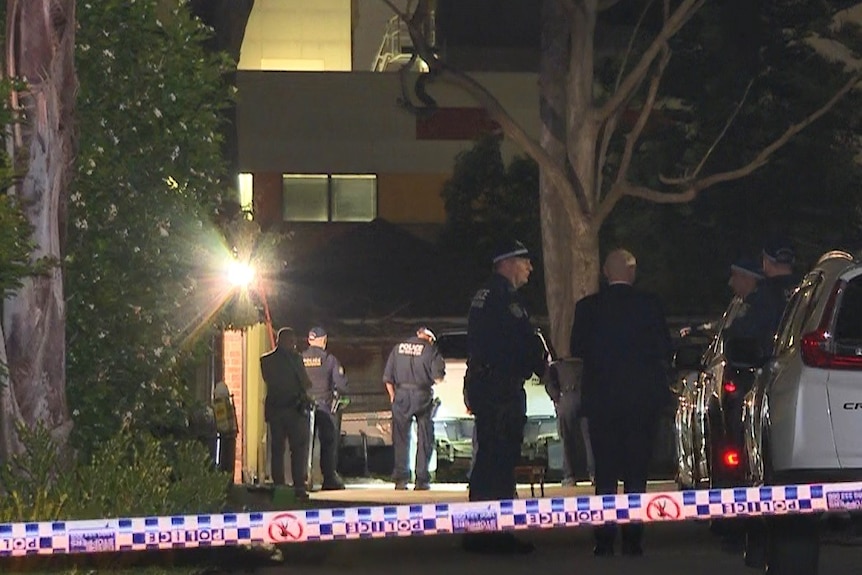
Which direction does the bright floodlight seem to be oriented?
toward the camera

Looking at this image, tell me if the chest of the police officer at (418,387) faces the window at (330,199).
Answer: yes

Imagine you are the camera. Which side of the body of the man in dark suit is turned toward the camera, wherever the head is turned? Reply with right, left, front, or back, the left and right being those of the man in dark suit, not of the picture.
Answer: back

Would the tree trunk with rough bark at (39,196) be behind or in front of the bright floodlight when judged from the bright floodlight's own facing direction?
in front

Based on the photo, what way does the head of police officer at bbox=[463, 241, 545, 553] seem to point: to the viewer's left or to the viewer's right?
to the viewer's right

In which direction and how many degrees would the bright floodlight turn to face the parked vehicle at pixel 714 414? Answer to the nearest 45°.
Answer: approximately 45° to its left

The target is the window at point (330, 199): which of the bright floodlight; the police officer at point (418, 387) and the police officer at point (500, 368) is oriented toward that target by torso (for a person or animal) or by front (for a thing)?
the police officer at point (418, 387)

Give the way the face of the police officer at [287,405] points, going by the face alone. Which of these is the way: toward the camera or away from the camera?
away from the camera

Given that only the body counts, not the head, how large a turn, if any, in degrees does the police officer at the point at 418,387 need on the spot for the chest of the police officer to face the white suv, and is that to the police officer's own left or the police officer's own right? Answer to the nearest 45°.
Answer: approximately 180°

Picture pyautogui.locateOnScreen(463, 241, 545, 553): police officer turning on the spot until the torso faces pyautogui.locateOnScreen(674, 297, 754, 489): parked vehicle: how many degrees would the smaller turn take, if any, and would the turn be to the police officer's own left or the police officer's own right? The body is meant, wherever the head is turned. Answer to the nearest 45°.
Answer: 0° — they already face it

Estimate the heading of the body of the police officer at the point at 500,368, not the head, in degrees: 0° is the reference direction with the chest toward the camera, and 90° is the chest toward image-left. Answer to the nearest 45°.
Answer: approximately 270°

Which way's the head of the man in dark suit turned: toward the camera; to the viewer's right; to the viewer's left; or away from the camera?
away from the camera

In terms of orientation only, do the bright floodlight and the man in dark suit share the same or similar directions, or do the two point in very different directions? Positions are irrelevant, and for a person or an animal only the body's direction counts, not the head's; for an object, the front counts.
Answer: very different directions

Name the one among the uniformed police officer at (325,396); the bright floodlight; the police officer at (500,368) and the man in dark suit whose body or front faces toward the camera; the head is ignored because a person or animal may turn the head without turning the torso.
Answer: the bright floodlight

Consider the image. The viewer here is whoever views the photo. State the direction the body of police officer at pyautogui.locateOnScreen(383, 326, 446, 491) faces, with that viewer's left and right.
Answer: facing away from the viewer
